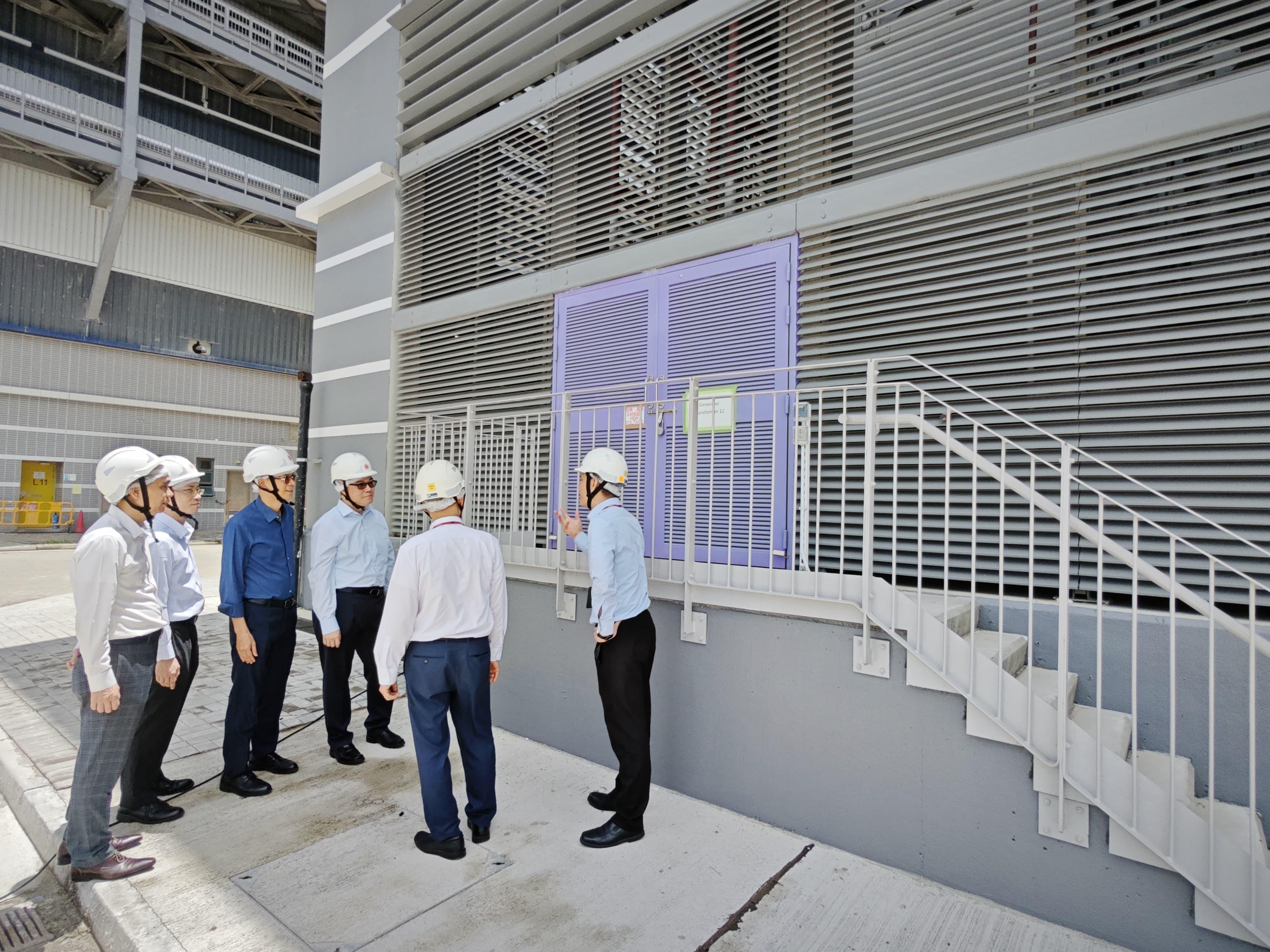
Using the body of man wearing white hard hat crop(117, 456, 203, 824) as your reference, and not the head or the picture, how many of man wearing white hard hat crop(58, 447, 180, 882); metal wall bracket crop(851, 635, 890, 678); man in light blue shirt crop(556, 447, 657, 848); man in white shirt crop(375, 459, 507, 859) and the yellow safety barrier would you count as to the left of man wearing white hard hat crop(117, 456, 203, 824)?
1

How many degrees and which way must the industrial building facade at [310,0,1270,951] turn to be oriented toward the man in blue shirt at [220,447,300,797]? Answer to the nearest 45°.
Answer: approximately 45° to its right

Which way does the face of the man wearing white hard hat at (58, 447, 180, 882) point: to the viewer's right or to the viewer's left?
to the viewer's right

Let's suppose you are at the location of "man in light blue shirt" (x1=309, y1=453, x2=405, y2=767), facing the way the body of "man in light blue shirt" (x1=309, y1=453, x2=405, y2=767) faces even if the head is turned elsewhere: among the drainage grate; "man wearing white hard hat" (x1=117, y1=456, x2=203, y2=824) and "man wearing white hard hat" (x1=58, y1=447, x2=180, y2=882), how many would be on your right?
3

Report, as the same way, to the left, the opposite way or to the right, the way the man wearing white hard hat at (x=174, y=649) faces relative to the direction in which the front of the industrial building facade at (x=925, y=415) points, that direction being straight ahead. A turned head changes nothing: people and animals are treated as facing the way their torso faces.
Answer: the opposite way

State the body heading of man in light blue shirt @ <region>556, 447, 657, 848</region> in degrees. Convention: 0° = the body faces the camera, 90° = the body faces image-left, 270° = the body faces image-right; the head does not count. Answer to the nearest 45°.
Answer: approximately 90°

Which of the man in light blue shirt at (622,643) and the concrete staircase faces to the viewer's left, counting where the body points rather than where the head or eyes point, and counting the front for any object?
the man in light blue shirt

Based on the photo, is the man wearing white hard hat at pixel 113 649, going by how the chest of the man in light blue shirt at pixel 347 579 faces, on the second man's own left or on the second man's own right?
on the second man's own right

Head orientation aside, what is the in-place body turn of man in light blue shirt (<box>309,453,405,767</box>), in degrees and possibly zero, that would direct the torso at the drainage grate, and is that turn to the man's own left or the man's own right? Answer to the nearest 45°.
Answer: approximately 90° to the man's own right

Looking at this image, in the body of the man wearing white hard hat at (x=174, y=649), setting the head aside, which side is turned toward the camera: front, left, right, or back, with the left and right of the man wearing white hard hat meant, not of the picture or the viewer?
right

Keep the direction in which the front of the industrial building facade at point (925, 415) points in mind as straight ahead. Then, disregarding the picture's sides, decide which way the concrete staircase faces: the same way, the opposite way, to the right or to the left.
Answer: to the left

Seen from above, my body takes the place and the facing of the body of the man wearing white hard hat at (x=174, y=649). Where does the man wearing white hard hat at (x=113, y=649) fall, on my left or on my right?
on my right

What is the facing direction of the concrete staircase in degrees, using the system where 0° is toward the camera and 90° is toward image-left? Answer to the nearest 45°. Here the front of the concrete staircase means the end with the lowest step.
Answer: approximately 315°

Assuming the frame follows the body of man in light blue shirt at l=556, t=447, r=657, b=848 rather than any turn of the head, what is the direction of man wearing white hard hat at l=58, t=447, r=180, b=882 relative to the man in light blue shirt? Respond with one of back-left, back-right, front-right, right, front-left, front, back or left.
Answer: front

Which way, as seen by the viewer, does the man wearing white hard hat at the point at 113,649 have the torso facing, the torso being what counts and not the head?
to the viewer's right

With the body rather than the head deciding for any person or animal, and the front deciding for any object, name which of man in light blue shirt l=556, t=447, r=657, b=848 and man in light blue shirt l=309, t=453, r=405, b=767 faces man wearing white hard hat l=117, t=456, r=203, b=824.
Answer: man in light blue shirt l=556, t=447, r=657, b=848

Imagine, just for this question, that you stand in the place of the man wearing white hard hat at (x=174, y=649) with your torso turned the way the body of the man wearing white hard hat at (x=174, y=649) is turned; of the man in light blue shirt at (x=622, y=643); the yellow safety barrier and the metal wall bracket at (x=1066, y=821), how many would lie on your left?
1
